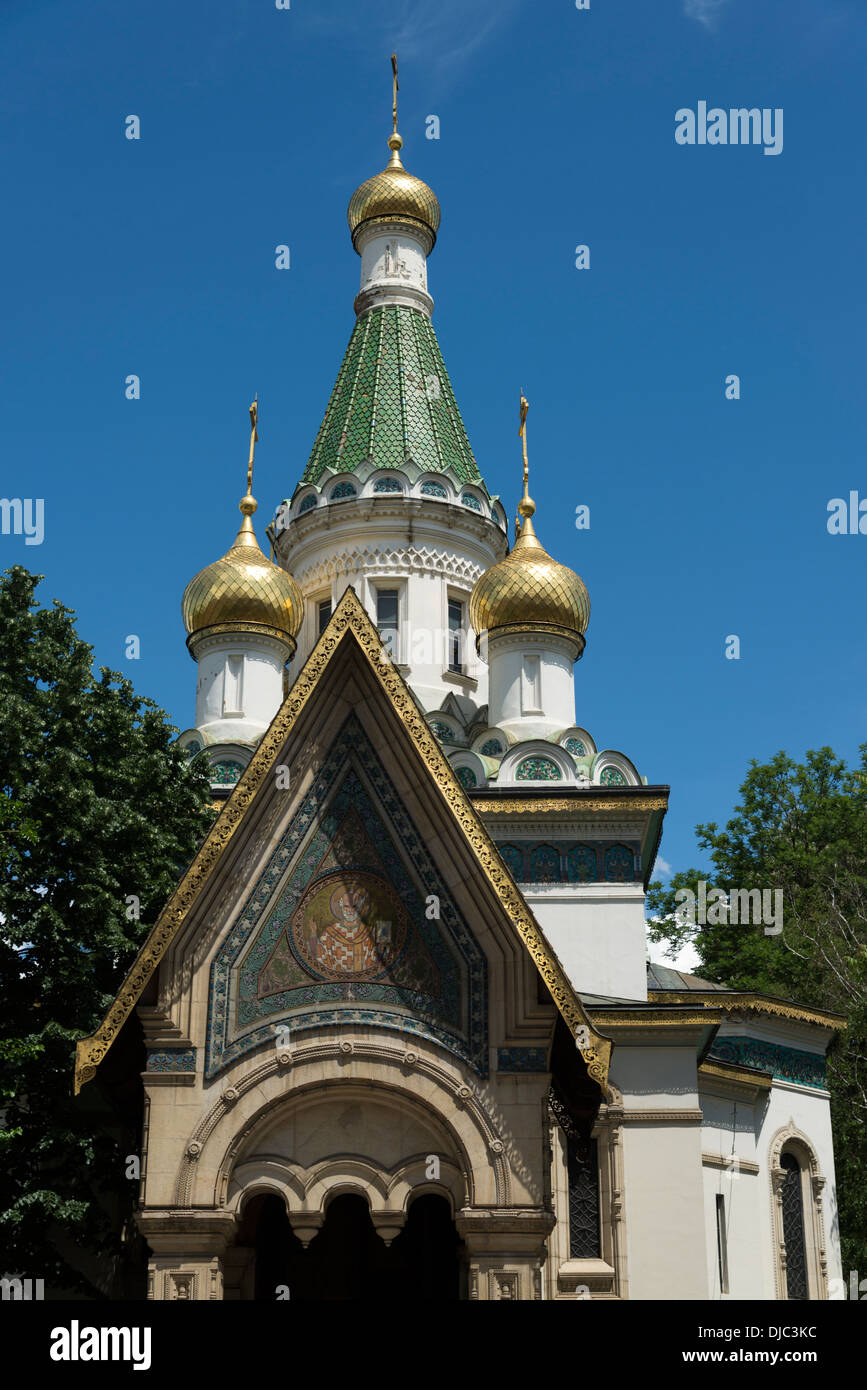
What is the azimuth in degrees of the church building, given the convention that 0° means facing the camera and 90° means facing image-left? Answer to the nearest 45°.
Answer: approximately 0°

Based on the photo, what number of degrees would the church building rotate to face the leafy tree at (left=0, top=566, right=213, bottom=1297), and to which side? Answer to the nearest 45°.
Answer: approximately 135° to its right
